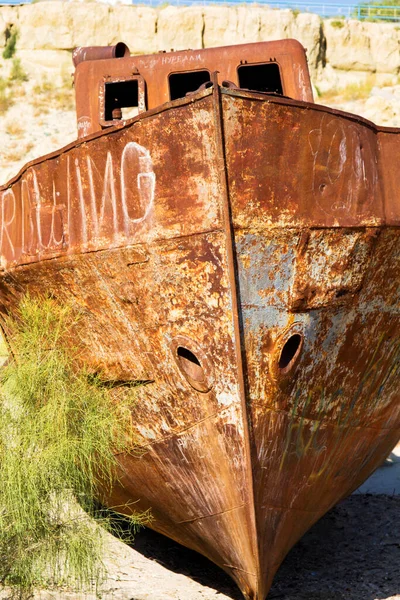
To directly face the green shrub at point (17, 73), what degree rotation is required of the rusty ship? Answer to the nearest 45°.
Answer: approximately 180°

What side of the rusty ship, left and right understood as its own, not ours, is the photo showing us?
front

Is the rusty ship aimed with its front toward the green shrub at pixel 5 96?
no

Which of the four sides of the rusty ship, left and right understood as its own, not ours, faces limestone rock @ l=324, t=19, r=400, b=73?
back
